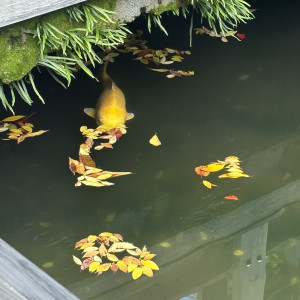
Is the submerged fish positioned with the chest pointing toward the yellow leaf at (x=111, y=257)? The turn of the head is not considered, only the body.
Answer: yes

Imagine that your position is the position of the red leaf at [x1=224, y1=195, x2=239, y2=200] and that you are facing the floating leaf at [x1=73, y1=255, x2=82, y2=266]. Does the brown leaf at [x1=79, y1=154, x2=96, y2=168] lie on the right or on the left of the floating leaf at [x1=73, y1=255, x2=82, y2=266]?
right

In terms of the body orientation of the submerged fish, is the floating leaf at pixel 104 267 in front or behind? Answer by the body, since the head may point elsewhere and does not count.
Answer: in front

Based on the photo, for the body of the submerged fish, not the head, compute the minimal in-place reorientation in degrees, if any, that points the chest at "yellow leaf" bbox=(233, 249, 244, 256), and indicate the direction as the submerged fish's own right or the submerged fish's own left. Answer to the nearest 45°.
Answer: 0° — it already faces it

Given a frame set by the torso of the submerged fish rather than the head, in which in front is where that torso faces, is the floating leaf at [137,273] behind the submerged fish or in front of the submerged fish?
in front

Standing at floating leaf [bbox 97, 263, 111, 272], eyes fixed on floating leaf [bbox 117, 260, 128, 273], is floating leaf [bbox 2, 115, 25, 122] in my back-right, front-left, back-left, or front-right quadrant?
back-left

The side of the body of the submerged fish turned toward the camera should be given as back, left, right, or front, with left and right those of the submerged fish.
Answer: front
